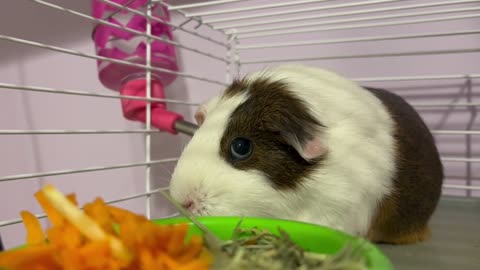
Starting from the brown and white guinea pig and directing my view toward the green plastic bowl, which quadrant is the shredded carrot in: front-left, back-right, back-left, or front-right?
front-right

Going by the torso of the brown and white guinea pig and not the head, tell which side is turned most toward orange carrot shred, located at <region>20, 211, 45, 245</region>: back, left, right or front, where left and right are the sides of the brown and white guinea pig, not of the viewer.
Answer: front

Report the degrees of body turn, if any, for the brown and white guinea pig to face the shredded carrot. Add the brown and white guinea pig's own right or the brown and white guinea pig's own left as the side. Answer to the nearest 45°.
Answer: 0° — it already faces it

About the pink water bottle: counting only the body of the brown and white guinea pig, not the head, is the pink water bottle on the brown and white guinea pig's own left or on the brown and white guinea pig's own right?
on the brown and white guinea pig's own right
